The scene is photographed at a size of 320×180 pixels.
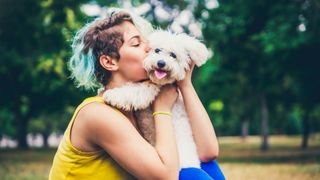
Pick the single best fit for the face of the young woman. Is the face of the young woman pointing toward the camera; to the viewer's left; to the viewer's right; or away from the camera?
to the viewer's right

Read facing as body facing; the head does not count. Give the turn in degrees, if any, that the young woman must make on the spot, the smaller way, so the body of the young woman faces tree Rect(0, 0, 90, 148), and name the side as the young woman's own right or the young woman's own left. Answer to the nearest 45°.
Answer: approximately 90° to the young woman's own left

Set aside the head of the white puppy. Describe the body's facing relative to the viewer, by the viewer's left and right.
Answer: facing the viewer and to the left of the viewer

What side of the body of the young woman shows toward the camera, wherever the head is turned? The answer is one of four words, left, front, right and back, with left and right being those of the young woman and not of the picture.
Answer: right

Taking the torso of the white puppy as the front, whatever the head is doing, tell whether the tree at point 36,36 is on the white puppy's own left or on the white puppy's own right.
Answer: on the white puppy's own right
